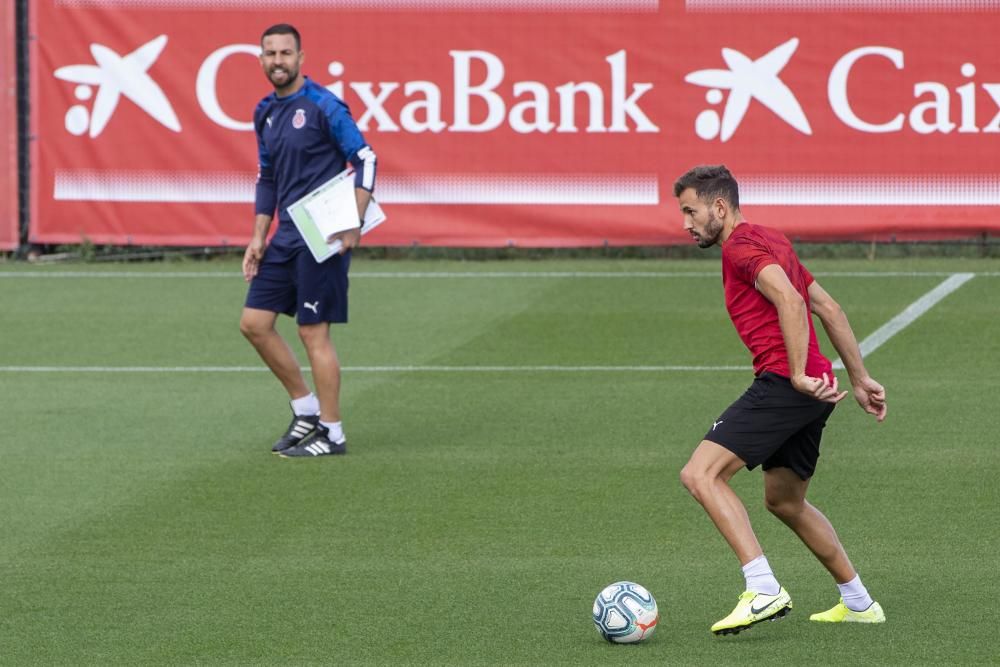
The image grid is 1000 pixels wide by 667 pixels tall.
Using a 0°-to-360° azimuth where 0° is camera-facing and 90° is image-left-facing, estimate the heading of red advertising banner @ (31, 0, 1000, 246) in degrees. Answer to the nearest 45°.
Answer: approximately 0°

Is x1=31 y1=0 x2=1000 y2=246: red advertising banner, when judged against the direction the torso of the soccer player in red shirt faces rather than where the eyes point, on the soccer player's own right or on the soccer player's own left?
on the soccer player's own right

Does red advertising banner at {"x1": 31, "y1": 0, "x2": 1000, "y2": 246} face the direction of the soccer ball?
yes

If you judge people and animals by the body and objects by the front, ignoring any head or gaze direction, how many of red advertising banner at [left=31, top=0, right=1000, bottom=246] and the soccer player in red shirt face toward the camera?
1

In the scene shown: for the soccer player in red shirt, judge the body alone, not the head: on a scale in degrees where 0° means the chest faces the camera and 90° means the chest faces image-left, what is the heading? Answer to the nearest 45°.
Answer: approximately 90°

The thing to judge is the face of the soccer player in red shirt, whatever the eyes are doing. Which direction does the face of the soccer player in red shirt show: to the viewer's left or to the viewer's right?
to the viewer's left

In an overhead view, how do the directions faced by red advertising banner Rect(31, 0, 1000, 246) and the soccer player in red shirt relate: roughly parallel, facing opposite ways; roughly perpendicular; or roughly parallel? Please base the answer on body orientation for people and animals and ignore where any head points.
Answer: roughly perpendicular

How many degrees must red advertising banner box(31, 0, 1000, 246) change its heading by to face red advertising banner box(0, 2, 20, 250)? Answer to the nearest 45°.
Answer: approximately 90° to its right
